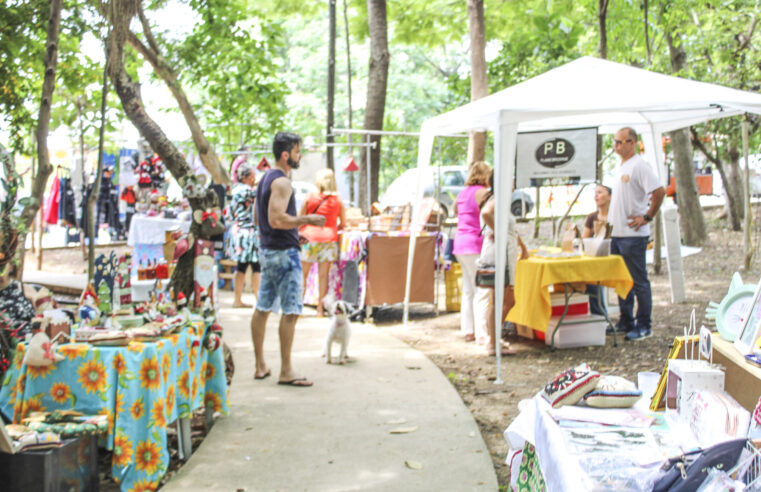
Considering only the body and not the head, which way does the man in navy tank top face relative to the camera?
to the viewer's right

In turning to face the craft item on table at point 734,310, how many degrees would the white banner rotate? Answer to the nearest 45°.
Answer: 0° — it already faces it

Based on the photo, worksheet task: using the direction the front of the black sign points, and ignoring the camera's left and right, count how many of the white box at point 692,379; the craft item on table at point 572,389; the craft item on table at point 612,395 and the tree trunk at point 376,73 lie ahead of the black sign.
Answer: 3

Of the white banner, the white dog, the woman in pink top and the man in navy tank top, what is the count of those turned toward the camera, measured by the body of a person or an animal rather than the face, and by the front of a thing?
2

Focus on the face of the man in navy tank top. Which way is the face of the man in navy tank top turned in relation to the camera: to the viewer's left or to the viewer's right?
to the viewer's right

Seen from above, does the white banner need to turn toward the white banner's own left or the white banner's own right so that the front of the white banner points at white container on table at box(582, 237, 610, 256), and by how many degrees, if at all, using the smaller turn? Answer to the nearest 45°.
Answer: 0° — it already faces it

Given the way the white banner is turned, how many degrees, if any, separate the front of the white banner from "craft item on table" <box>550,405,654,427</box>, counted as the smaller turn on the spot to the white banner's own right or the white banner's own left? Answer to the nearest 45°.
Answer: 0° — it already faces it

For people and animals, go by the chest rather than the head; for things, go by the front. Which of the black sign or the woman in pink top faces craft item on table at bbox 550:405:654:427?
the black sign

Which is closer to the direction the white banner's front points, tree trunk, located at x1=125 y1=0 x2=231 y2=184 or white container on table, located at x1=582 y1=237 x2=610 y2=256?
the white container on table

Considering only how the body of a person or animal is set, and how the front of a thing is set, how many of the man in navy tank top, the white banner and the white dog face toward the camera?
2
